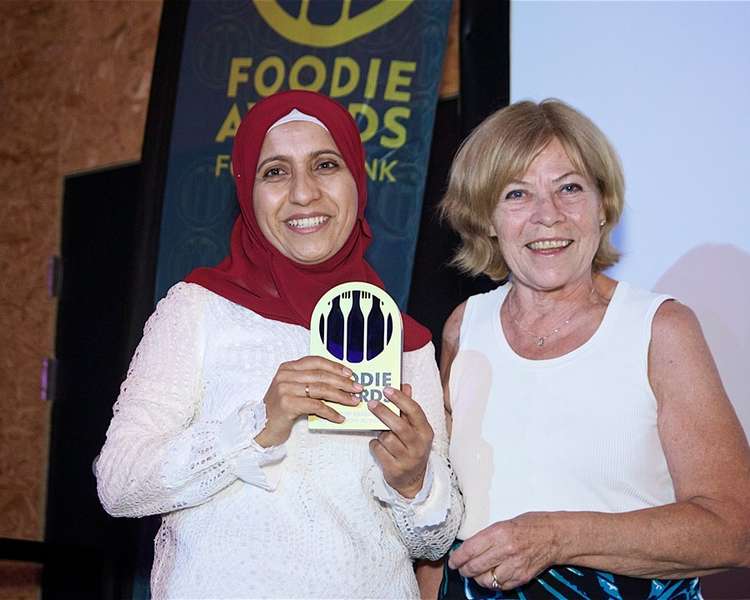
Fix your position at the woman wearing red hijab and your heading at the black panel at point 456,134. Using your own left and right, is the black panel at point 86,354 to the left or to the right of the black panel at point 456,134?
left

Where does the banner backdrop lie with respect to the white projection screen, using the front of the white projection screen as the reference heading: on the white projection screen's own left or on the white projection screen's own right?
on the white projection screen's own right

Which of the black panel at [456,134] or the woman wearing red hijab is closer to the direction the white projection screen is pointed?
the woman wearing red hijab

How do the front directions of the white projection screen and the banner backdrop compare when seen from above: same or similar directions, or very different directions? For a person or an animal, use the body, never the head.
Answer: same or similar directions

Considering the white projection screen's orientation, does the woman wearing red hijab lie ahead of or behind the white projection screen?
ahead

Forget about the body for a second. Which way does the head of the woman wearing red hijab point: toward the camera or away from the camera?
toward the camera

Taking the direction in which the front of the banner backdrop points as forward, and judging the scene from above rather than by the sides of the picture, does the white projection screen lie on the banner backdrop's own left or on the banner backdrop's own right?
on the banner backdrop's own left

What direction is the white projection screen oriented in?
toward the camera

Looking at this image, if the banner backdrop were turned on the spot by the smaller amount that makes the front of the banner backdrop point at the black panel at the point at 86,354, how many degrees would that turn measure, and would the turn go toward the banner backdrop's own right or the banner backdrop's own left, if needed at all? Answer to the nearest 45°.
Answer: approximately 135° to the banner backdrop's own right

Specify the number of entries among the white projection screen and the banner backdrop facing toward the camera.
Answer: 2

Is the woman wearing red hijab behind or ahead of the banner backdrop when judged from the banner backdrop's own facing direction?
ahead
